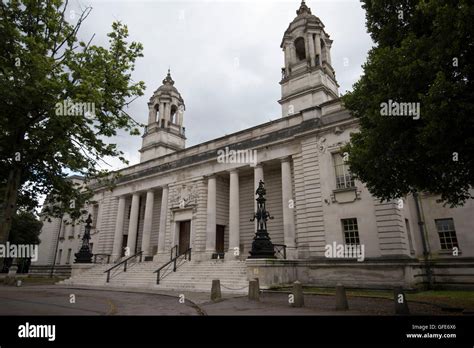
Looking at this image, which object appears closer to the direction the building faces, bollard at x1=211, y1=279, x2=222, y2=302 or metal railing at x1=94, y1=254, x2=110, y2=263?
the bollard

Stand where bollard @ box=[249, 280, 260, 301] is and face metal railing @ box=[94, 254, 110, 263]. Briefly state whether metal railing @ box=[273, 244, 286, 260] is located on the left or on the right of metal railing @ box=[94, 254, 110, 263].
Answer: right

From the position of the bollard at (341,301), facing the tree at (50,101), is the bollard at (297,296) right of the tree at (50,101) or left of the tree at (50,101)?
right

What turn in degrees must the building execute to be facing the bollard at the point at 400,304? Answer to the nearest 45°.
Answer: approximately 45° to its left

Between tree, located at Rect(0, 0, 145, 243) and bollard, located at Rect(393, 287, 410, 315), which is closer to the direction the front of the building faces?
the tree

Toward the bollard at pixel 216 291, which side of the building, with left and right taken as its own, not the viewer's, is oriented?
front

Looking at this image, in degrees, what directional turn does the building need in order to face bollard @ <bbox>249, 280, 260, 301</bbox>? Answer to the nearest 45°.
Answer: approximately 45° to its left

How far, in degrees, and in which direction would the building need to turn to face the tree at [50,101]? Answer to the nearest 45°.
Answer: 0° — it already faces it

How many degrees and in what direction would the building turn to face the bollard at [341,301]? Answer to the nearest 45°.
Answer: approximately 45° to its left

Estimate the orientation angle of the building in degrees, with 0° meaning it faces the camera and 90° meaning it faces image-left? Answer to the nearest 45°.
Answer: approximately 45°

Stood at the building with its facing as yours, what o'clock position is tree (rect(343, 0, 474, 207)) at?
The tree is roughly at 10 o'clock from the building.
